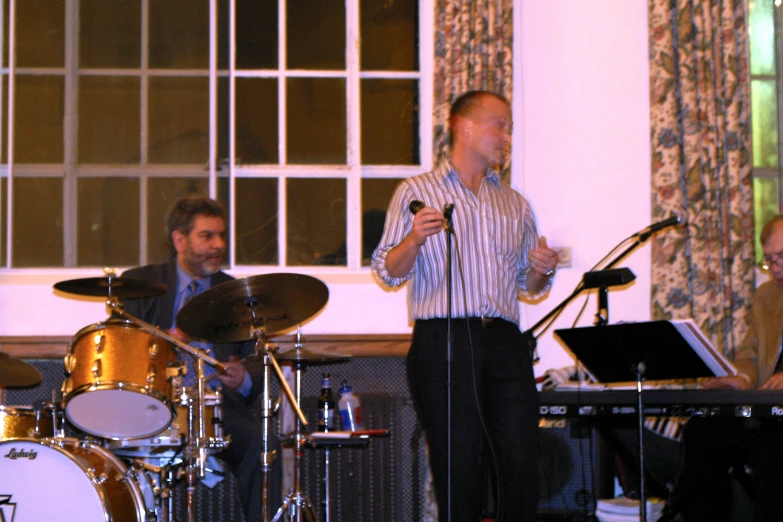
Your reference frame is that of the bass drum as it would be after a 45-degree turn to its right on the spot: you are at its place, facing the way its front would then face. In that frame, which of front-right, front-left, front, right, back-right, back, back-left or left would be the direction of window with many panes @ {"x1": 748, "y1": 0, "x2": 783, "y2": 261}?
back

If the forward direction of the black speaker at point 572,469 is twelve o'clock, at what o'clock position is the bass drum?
The bass drum is roughly at 2 o'clock from the black speaker.

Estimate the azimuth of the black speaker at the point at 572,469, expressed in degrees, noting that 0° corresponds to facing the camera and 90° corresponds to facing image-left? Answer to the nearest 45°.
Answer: approximately 0°

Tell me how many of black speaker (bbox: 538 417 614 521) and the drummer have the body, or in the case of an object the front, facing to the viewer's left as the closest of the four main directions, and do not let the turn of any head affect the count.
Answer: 0

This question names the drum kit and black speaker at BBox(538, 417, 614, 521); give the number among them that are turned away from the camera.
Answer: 0

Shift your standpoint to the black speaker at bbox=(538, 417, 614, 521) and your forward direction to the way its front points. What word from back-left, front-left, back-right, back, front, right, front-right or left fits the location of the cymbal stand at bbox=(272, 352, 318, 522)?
front-right

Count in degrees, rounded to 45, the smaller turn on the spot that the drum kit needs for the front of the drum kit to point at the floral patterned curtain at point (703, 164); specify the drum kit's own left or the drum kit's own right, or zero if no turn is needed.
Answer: approximately 135° to the drum kit's own left

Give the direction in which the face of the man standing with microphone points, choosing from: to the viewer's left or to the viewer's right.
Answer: to the viewer's right

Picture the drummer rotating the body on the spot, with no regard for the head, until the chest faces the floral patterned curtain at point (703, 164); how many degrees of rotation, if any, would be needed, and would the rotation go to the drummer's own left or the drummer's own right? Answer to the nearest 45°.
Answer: approximately 45° to the drummer's own left
